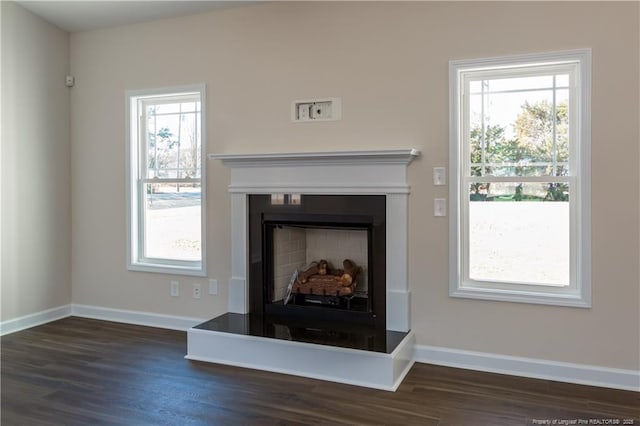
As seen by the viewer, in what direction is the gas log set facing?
toward the camera

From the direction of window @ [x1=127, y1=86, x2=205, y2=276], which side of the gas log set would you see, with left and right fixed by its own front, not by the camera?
right

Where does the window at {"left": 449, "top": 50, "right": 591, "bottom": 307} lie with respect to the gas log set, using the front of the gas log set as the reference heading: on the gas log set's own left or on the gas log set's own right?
on the gas log set's own left
